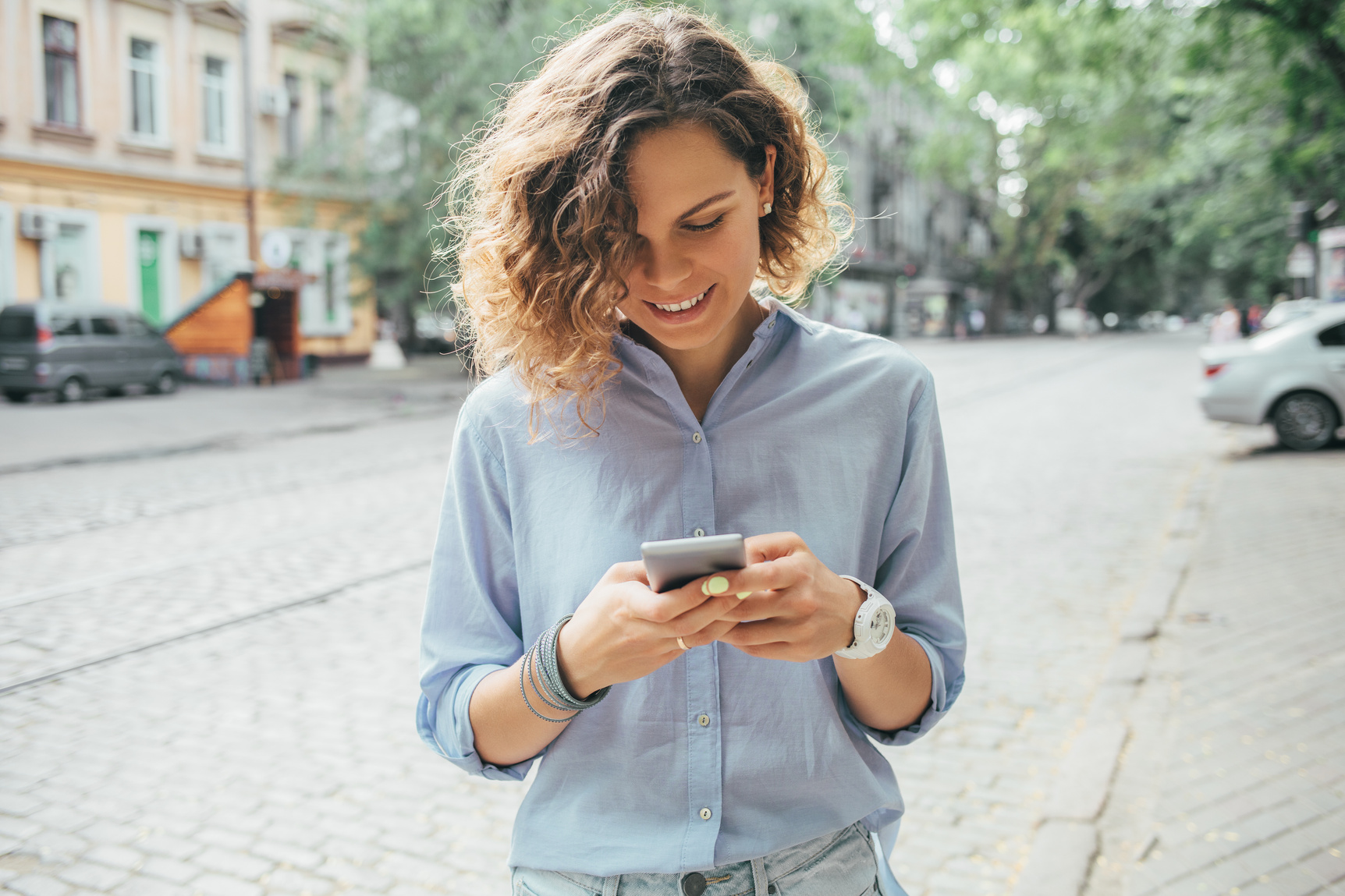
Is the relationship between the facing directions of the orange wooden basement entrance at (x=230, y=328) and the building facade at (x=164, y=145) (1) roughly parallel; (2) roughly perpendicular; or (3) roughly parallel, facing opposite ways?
roughly parallel

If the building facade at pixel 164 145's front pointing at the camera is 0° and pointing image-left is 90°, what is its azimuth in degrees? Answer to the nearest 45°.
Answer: approximately 315°

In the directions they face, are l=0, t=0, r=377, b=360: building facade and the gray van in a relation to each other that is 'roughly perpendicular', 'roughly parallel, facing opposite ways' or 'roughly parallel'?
roughly perpendicular

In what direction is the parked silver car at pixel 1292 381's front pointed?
to the viewer's right

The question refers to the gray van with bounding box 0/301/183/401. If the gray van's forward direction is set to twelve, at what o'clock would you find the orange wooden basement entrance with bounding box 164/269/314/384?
The orange wooden basement entrance is roughly at 12 o'clock from the gray van.

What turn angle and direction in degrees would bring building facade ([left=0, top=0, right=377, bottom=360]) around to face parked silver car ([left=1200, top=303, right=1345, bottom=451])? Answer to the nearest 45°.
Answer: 0° — it already faces it

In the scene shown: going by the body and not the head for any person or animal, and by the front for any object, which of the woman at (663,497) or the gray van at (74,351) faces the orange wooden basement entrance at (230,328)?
the gray van

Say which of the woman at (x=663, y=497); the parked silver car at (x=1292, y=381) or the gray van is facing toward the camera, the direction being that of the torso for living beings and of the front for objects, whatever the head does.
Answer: the woman

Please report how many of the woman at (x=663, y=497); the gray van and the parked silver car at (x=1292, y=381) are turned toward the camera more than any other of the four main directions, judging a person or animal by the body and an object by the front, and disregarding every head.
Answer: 1

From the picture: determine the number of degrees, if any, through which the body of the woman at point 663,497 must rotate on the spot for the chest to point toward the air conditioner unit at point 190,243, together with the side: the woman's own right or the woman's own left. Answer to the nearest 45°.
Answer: approximately 135° to the woman's own right

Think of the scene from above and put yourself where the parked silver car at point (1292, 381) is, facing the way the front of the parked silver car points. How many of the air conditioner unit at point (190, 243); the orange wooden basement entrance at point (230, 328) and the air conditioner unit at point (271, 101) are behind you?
3

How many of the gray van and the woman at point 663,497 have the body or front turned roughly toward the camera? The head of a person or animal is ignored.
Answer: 1

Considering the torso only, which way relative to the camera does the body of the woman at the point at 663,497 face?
toward the camera
